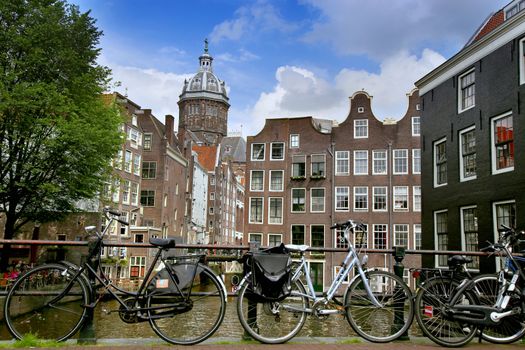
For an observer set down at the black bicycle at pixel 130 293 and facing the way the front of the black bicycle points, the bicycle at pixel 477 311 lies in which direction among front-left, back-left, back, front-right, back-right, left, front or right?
back

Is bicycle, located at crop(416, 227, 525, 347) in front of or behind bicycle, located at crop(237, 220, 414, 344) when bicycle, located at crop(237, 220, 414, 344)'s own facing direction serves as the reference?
in front

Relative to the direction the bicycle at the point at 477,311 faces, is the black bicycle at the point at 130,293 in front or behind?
behind

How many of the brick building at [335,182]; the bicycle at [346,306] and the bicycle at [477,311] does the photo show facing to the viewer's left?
0

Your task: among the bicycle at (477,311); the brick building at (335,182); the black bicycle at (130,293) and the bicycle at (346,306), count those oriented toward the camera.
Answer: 1

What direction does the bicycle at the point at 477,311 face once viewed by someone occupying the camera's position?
facing to the right of the viewer

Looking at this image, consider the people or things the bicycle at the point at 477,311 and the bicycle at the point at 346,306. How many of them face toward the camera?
0

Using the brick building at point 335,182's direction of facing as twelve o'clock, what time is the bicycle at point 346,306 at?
The bicycle is roughly at 12 o'clock from the brick building.

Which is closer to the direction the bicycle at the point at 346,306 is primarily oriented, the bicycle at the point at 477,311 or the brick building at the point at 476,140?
the bicycle

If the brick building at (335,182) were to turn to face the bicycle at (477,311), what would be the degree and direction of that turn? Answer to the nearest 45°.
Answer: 0° — it already faces it

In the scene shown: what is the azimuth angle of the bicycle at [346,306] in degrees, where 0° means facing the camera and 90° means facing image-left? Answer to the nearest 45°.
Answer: approximately 270°

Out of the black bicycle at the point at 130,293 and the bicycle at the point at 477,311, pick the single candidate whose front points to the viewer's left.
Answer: the black bicycle

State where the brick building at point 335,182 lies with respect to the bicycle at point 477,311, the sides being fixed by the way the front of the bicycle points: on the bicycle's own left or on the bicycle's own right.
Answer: on the bicycle's own left

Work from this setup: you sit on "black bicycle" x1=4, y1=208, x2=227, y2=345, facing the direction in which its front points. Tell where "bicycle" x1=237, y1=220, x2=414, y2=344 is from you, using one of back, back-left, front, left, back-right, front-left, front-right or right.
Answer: back

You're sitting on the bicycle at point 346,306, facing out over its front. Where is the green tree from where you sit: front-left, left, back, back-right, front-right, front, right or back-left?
back-left
